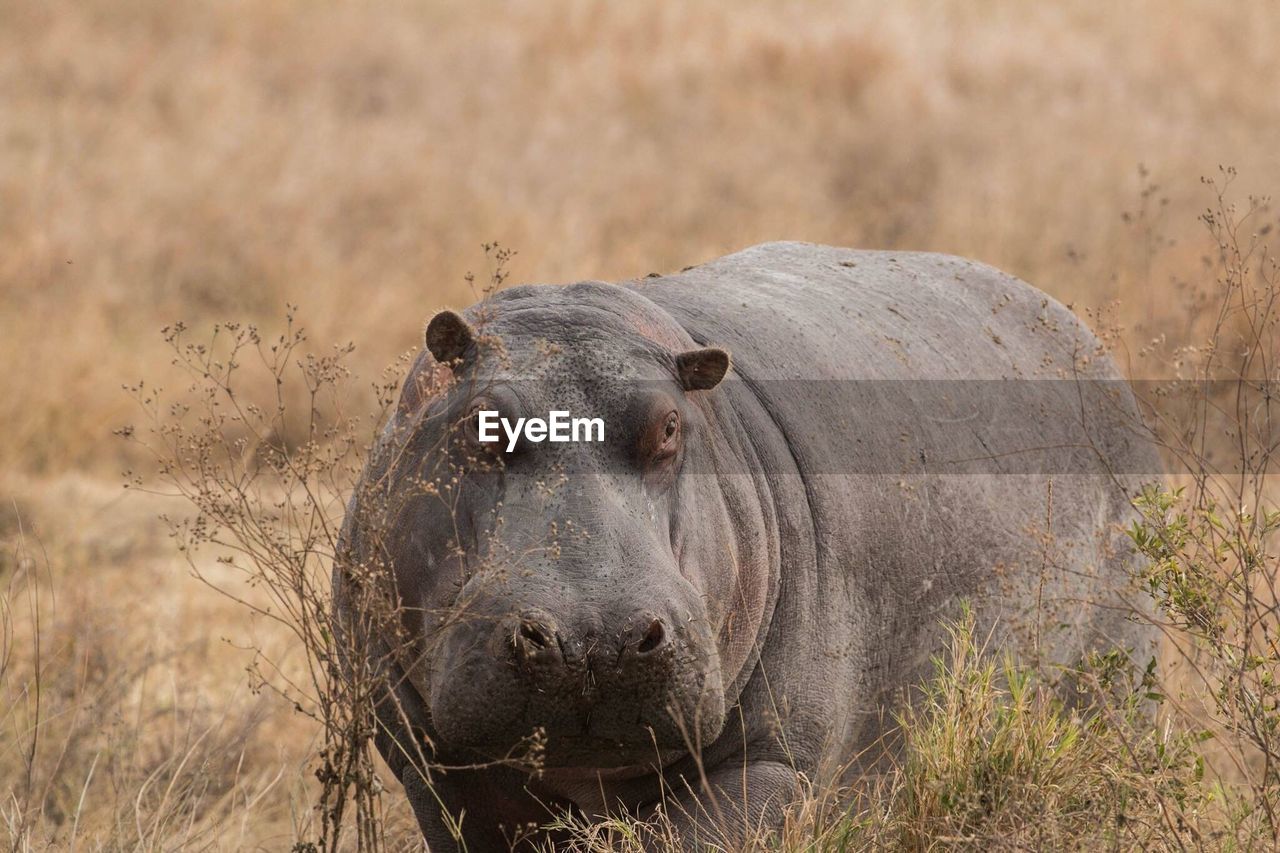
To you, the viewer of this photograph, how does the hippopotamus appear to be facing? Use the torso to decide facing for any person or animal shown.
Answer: facing the viewer and to the left of the viewer
